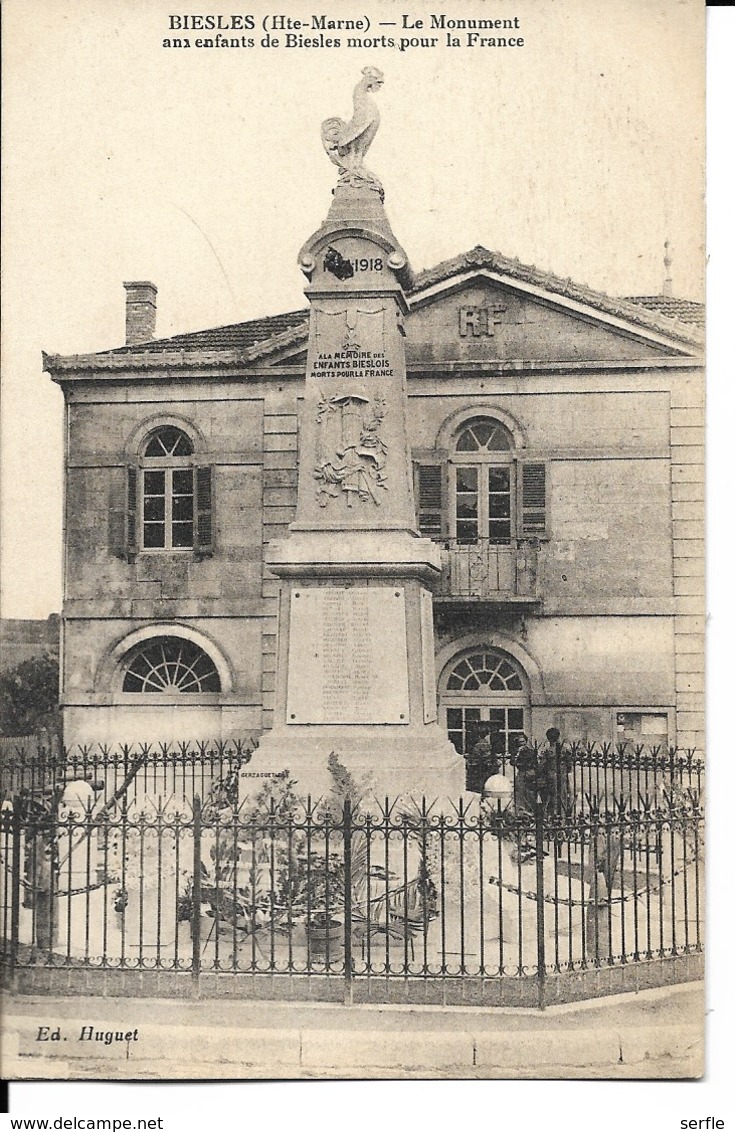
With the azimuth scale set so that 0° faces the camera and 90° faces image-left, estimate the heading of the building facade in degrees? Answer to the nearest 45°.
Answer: approximately 0°

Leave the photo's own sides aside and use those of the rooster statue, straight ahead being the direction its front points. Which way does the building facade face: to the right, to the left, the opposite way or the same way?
to the right

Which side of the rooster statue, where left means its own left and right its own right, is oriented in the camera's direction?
right

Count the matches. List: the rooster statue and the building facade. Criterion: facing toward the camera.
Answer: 1
